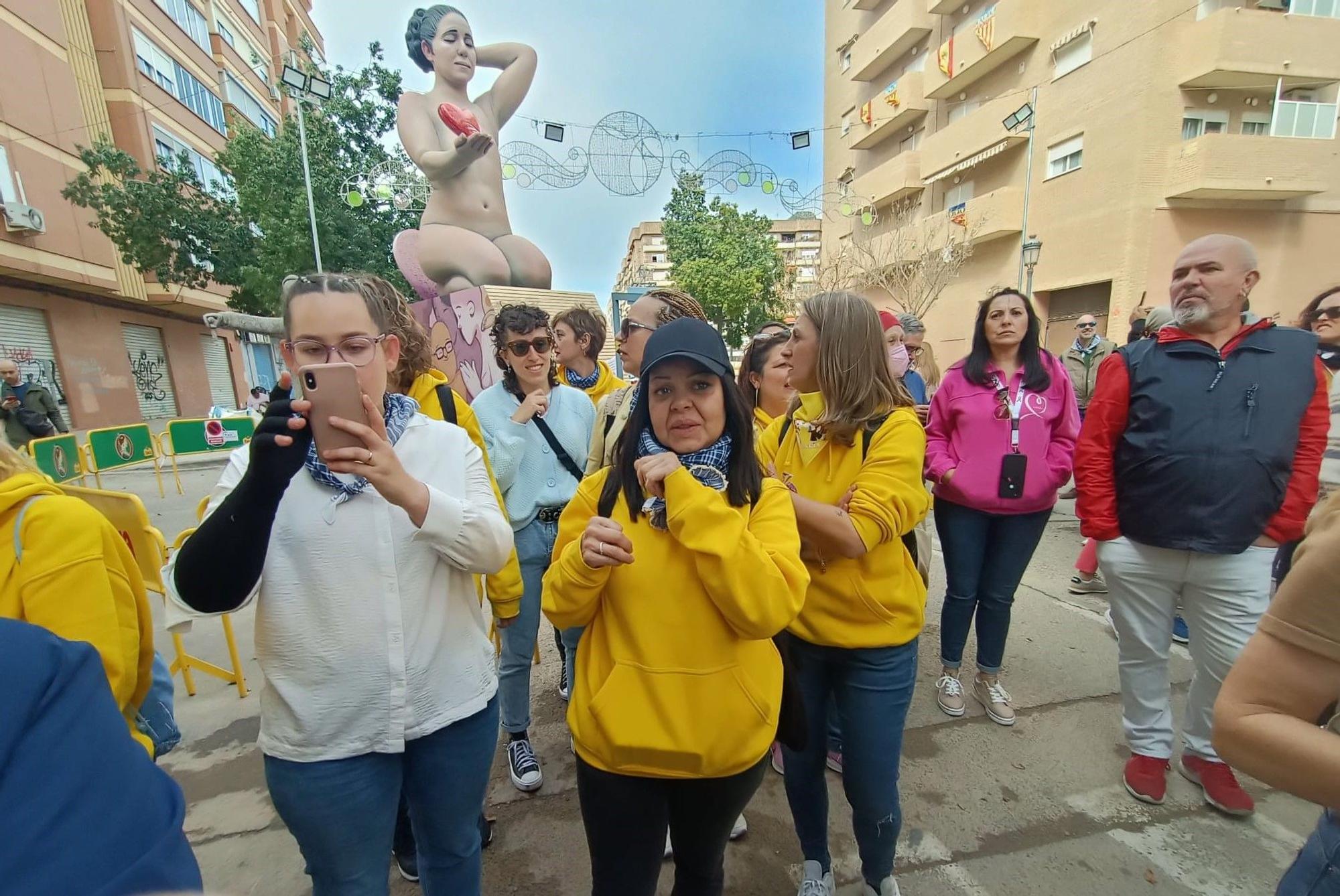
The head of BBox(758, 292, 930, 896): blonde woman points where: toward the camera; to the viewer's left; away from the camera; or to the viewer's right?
to the viewer's left

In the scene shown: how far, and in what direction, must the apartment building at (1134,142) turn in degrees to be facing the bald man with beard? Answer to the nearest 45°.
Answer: approximately 45° to its left

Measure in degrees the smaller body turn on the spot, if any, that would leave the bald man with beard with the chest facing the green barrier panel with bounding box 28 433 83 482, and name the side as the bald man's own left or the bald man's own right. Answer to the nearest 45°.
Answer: approximately 90° to the bald man's own right

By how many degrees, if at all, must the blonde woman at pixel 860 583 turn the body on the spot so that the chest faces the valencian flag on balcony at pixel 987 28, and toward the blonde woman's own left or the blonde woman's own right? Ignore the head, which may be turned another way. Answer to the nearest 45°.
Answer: approximately 135° to the blonde woman's own right

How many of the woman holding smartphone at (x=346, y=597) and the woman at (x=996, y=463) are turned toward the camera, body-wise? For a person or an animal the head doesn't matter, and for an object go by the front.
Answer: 2

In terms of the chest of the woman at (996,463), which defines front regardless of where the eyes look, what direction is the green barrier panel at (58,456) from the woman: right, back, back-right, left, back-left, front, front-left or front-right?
right

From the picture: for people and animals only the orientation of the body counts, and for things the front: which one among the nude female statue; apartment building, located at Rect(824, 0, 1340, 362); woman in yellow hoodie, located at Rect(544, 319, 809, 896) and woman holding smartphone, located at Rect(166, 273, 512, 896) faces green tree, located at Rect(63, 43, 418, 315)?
the apartment building

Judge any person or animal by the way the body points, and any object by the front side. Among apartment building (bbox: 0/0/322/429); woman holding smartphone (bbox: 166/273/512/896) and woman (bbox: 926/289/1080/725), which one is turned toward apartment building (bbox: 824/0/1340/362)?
apartment building (bbox: 0/0/322/429)

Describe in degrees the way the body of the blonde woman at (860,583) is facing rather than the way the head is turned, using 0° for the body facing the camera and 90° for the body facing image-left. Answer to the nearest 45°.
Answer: approximately 45°

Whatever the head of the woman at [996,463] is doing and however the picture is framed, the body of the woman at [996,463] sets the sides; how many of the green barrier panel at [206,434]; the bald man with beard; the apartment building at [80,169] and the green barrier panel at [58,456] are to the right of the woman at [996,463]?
3

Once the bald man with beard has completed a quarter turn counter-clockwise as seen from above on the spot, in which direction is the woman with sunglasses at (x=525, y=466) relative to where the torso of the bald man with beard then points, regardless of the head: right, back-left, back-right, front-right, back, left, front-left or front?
back-right
